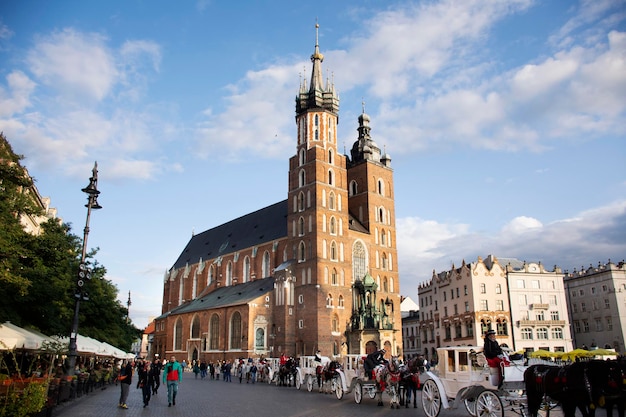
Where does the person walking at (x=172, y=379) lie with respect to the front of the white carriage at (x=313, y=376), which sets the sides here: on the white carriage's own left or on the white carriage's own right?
on the white carriage's own right

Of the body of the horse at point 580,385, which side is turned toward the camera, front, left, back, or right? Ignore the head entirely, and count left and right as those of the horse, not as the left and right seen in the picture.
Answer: right

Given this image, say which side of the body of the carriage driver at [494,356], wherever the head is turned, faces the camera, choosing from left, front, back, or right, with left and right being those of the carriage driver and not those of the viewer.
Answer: right

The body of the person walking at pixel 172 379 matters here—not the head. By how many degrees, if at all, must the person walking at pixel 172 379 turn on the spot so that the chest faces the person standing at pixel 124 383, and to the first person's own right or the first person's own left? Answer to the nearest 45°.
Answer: approximately 90° to the first person's own right

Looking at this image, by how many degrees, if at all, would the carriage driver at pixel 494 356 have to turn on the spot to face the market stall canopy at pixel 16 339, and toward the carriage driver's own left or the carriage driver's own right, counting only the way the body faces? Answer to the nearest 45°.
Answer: approximately 180°

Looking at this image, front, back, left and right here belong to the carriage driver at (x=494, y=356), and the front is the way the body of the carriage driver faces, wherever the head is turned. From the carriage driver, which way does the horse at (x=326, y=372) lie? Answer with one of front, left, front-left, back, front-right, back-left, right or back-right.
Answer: back-left

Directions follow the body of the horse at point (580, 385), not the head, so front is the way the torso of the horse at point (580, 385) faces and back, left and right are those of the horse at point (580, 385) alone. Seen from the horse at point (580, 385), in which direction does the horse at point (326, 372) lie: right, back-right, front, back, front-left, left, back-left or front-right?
back-left

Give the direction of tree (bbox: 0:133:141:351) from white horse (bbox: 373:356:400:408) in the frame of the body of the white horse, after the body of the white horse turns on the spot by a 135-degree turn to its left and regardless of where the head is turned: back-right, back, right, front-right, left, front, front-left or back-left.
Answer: left

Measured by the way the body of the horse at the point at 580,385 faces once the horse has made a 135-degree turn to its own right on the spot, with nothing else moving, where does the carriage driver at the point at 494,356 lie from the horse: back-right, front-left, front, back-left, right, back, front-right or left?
right

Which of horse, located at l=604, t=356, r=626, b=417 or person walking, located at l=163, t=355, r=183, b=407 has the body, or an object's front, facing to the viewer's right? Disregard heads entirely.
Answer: the horse

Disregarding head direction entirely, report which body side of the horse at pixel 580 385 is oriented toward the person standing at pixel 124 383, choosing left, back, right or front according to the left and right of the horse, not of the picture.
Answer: back

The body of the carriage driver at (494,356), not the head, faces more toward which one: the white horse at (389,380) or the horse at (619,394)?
the horse

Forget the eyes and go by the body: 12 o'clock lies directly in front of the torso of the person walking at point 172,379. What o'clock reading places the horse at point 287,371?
The horse is roughly at 7 o'clock from the person walking.

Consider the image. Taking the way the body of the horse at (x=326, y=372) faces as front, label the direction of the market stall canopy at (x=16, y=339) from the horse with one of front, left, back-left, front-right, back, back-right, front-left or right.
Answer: right

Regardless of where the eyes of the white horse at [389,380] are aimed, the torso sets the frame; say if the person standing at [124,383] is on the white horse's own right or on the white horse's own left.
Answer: on the white horse's own right

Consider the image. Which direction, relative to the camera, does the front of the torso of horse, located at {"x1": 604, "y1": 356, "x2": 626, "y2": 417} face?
to the viewer's right
